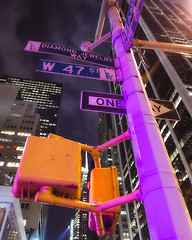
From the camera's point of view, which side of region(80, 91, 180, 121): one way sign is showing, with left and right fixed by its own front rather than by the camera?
front

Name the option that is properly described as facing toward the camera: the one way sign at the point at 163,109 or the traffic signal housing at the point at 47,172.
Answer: the one way sign

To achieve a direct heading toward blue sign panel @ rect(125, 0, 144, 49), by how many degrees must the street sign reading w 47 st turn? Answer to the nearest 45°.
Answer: approximately 45° to its left

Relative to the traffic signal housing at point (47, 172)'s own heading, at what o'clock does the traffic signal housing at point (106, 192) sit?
the traffic signal housing at point (106, 192) is roughly at 2 o'clock from the traffic signal housing at point (47, 172).

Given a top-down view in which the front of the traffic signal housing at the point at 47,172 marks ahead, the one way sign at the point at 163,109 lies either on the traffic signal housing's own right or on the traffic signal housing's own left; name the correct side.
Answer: on the traffic signal housing's own right

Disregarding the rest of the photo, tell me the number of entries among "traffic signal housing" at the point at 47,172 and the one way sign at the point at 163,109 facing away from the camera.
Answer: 1

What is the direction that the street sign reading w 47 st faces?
toward the camera

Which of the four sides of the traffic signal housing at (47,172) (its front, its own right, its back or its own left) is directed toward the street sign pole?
right

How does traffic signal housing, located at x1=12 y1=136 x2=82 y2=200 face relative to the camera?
away from the camera

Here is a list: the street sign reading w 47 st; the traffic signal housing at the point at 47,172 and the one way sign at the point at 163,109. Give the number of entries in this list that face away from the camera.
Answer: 1

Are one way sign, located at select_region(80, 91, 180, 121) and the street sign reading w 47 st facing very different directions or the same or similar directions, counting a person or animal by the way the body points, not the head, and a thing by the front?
same or similar directions
